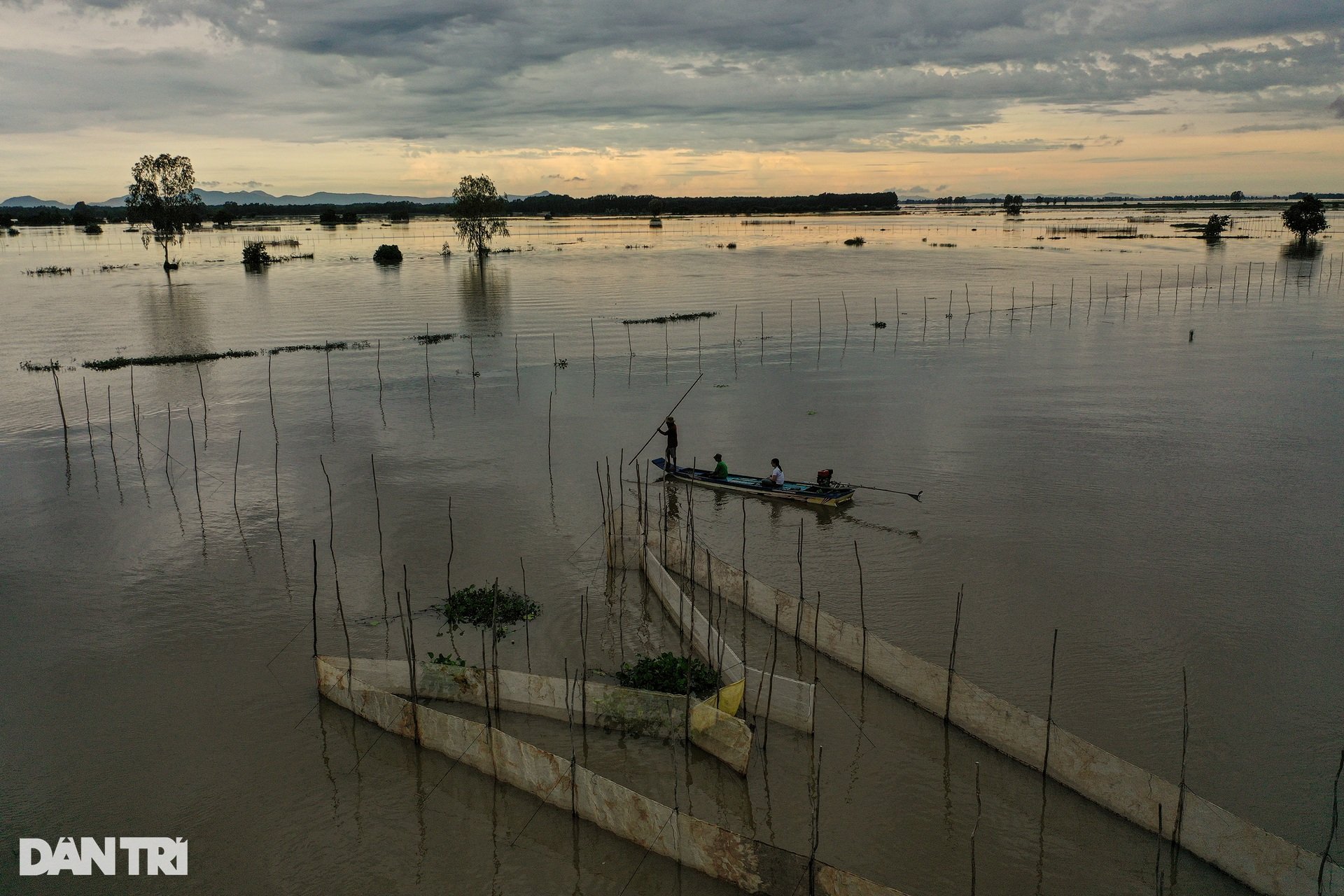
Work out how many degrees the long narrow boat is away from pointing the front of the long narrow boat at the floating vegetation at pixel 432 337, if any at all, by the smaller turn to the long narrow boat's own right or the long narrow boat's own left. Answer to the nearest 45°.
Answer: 0° — it already faces it

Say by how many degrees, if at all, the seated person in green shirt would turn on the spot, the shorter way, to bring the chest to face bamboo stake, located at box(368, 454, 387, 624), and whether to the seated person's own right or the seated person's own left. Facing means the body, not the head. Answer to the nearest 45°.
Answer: approximately 45° to the seated person's own left

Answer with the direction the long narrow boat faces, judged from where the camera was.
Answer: facing away from the viewer and to the left of the viewer

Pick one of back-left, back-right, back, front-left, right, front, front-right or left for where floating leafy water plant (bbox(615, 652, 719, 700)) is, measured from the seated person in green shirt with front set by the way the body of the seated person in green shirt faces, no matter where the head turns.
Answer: left

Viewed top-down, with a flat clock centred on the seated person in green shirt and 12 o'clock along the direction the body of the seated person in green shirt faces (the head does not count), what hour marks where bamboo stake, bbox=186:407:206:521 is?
The bamboo stake is roughly at 12 o'clock from the seated person in green shirt.

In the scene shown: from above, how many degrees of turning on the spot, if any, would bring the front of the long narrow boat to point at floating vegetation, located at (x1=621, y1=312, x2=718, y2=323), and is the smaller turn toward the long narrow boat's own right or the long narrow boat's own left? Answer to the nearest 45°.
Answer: approximately 45° to the long narrow boat's own right

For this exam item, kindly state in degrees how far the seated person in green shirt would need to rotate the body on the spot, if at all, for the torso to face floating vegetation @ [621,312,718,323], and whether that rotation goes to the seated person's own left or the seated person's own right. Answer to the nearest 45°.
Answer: approximately 90° to the seated person's own right

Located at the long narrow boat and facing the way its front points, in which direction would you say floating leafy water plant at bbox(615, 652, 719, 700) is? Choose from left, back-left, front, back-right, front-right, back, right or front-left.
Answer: back-left

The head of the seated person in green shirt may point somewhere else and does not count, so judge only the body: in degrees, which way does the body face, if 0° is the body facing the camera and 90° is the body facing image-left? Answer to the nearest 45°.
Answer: approximately 90°

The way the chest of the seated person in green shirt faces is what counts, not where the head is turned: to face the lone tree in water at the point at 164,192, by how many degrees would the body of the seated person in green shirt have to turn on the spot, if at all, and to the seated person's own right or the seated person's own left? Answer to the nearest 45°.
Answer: approximately 45° to the seated person's own right

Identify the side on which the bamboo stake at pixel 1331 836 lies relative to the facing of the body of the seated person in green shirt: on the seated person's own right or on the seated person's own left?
on the seated person's own left
